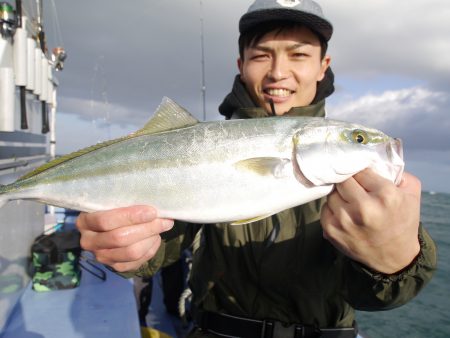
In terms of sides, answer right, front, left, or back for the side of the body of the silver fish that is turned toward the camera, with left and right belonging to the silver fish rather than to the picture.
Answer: right

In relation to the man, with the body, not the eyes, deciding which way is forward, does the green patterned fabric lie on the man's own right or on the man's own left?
on the man's own right

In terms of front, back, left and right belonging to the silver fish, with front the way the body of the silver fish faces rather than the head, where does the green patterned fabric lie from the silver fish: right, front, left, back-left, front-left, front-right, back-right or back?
back-left

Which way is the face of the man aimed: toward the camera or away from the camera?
toward the camera

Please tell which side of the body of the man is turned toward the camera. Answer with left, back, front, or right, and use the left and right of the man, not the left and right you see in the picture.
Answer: front
